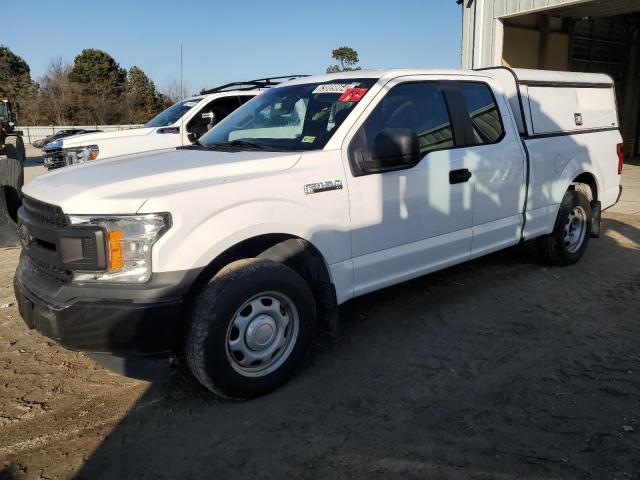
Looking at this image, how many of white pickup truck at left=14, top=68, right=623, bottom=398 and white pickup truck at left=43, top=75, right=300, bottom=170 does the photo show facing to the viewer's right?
0

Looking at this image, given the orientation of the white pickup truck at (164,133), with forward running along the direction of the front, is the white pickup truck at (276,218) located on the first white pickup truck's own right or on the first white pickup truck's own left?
on the first white pickup truck's own left

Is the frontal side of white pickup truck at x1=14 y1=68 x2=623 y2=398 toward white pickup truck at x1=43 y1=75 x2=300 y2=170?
no

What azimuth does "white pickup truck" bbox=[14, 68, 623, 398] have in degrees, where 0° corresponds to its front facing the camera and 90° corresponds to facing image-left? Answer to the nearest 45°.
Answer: approximately 45°

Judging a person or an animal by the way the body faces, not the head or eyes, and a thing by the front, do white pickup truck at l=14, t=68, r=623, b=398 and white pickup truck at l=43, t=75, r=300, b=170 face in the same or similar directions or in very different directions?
same or similar directions
